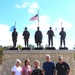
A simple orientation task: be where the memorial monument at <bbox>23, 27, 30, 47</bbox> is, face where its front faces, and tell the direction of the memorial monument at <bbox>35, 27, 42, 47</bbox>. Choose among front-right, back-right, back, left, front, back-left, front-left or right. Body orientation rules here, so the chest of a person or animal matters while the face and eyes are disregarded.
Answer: left

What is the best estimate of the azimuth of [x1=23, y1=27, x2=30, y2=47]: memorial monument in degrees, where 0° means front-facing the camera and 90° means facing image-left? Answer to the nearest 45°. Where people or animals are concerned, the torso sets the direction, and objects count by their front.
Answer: approximately 0°
